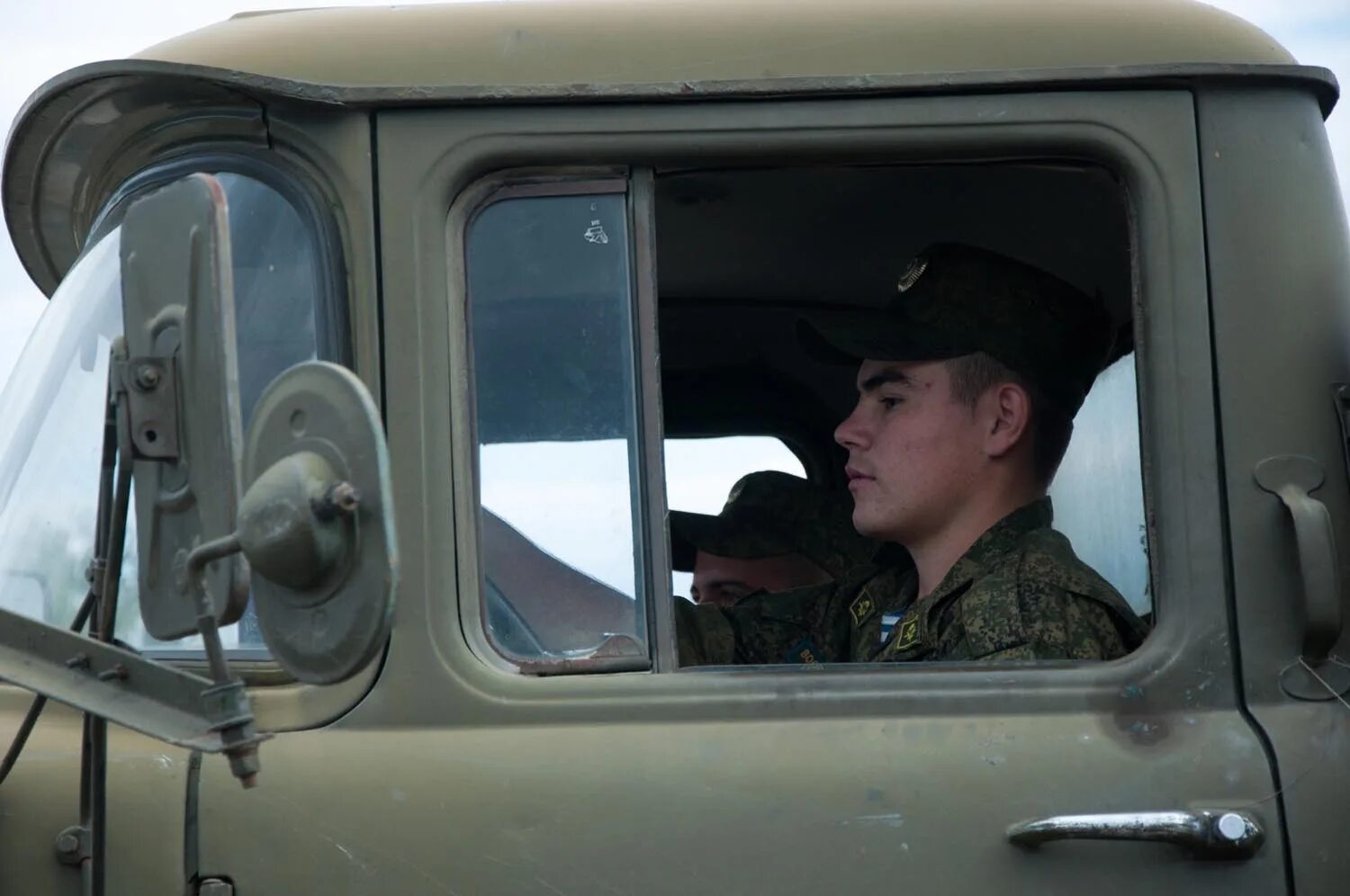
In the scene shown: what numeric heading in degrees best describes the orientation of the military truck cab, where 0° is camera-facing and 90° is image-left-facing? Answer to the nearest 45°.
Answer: approximately 90°

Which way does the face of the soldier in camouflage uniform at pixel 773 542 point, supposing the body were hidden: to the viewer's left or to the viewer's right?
to the viewer's left

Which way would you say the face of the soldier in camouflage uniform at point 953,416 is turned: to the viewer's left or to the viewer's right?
to the viewer's left
